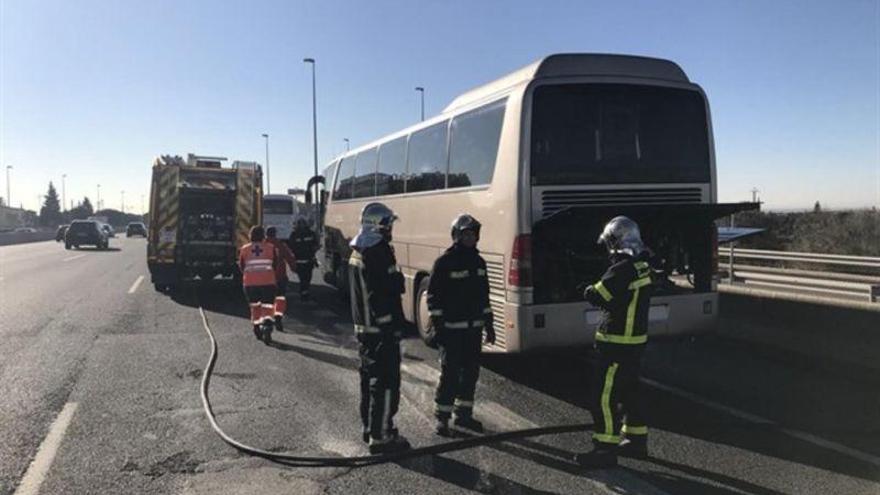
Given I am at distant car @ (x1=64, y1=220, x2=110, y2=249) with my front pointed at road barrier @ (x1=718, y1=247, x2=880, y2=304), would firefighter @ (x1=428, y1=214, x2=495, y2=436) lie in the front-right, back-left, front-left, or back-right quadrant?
front-right

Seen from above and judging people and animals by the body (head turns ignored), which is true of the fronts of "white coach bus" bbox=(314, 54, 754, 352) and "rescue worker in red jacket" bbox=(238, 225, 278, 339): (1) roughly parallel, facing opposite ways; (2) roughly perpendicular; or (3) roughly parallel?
roughly parallel

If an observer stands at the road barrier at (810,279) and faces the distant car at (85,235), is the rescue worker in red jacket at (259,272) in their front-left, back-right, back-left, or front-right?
front-left

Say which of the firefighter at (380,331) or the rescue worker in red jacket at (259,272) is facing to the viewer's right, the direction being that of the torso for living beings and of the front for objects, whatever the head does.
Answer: the firefighter

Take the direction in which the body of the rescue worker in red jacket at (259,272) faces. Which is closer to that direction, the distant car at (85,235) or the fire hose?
the distant car

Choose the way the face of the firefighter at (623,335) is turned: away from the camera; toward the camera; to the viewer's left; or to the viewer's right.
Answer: to the viewer's left

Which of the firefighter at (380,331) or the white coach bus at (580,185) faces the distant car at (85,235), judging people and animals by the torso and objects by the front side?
the white coach bus

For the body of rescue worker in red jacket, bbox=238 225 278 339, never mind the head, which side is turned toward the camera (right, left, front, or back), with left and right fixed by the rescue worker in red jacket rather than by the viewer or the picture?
back

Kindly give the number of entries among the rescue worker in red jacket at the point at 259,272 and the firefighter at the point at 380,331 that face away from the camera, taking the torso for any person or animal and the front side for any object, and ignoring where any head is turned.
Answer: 1

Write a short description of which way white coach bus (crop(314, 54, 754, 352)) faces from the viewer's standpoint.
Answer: facing away from the viewer and to the left of the viewer

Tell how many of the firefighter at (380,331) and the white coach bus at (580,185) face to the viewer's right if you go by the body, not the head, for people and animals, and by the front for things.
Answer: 1

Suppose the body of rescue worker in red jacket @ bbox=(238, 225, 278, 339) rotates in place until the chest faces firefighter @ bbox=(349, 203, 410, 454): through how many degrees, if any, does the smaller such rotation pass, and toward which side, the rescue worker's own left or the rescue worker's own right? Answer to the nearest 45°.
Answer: approximately 180°

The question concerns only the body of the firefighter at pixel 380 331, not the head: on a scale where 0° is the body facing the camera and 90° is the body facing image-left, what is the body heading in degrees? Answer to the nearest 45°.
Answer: approximately 270°

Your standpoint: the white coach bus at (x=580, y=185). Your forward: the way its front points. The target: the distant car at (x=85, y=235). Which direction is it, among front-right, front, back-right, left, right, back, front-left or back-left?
front
